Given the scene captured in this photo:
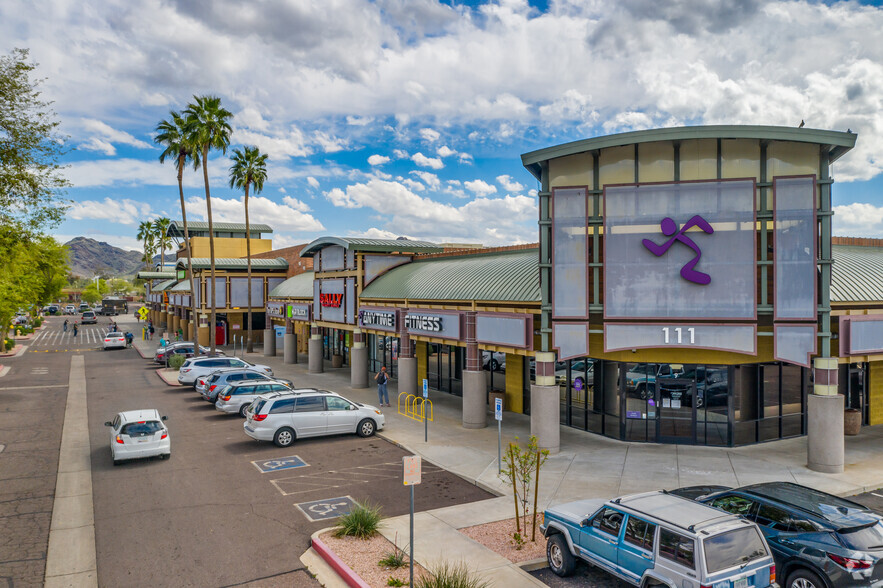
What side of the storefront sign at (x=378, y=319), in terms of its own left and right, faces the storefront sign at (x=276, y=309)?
right

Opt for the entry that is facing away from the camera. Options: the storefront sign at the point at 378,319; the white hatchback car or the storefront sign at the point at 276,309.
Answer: the white hatchback car

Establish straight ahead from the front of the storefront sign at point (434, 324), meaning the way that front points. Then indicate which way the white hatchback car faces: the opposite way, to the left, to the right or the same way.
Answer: to the right

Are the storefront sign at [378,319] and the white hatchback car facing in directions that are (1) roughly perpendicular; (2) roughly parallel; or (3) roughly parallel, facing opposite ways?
roughly perpendicular

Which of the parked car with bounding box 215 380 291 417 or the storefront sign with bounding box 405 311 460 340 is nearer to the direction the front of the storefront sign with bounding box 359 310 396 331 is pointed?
the parked car

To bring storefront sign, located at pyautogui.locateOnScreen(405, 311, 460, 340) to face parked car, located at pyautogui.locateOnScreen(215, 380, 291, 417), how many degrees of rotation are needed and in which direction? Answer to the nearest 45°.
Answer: approximately 45° to its right

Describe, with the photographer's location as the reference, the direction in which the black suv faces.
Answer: facing away from the viewer and to the left of the viewer

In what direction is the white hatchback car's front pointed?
away from the camera

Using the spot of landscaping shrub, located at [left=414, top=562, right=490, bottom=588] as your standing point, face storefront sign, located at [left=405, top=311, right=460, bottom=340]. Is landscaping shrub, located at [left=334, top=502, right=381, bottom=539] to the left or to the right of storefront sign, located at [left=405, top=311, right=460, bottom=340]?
left

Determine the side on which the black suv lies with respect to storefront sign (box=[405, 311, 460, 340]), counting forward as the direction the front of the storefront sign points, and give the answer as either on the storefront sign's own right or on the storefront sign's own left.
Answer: on the storefront sign's own left

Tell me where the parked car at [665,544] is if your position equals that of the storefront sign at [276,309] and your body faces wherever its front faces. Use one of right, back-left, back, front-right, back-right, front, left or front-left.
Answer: front-left

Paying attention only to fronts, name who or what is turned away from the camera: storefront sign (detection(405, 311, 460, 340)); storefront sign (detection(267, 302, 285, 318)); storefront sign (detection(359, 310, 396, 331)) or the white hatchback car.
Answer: the white hatchback car

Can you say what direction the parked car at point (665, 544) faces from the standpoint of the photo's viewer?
facing away from the viewer and to the left of the viewer

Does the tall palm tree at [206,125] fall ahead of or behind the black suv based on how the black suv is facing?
ahead
